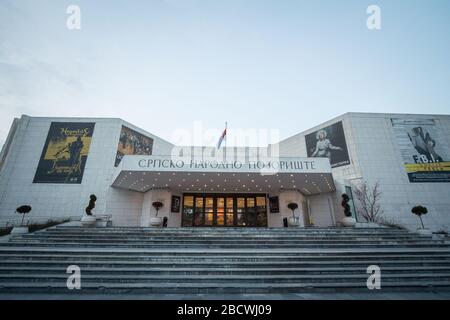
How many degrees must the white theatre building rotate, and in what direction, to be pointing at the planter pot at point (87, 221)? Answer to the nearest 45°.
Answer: approximately 45° to its right

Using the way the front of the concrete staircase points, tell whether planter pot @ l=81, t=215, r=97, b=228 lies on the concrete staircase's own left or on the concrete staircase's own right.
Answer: on the concrete staircase's own right

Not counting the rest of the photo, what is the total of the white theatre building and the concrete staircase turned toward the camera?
2

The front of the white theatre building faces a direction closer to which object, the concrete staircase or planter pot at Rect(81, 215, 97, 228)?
the concrete staircase

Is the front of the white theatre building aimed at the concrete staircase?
yes

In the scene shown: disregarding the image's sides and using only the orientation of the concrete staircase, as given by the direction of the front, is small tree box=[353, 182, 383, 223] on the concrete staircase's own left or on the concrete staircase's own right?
on the concrete staircase's own left

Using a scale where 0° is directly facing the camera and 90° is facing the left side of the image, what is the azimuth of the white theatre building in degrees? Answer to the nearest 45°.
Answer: approximately 0°

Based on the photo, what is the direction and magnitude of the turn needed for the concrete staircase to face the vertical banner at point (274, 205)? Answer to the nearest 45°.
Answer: approximately 180°

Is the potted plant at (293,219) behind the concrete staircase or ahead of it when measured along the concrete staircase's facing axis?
behind
